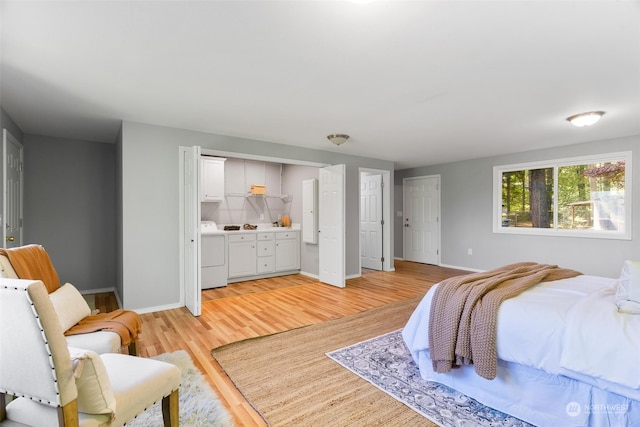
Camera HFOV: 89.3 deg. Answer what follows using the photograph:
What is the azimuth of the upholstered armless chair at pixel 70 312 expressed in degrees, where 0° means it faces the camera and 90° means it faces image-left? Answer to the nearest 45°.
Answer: approximately 270°

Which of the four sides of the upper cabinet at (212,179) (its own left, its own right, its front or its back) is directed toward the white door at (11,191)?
right

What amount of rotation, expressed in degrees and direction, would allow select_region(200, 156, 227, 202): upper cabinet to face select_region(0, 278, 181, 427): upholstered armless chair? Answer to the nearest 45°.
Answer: approximately 45° to its right

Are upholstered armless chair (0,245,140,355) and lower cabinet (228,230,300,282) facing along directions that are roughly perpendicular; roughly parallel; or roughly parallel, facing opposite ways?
roughly perpendicular

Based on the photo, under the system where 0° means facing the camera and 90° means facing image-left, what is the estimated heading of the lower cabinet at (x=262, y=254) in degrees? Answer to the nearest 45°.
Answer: approximately 315°

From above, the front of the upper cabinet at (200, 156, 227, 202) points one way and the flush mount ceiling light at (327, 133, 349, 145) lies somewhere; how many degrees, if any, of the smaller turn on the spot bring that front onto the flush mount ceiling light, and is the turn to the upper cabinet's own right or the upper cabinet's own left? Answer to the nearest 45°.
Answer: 0° — it already faces it

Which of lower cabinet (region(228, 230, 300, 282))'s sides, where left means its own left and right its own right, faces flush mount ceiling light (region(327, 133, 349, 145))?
front

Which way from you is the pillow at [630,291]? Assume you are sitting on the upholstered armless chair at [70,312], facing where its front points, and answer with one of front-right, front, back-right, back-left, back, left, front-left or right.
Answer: front-right

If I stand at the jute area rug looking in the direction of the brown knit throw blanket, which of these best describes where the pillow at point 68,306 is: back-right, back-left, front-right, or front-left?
back-right

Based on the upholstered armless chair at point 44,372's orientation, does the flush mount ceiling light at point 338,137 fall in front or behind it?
in front

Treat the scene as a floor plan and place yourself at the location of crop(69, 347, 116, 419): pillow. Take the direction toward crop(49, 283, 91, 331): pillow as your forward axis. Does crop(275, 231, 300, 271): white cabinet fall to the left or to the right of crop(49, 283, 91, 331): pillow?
right

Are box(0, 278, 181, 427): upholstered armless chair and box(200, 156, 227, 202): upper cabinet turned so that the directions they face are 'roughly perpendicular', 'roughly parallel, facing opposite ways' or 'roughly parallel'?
roughly perpendicular

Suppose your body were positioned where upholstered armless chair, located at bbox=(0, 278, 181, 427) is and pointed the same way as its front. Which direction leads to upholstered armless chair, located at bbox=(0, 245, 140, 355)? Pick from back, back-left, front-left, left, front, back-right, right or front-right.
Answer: front-left

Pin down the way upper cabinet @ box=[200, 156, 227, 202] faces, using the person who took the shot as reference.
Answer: facing the viewer and to the right of the viewer

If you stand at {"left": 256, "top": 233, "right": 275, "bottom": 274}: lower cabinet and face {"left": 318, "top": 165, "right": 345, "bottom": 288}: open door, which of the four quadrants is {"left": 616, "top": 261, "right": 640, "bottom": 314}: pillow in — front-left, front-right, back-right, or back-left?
front-right

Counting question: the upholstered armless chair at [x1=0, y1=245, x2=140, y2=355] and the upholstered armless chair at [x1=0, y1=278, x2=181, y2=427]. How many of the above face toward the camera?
0

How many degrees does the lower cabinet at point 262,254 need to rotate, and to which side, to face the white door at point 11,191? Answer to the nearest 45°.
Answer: approximately 90° to its right
